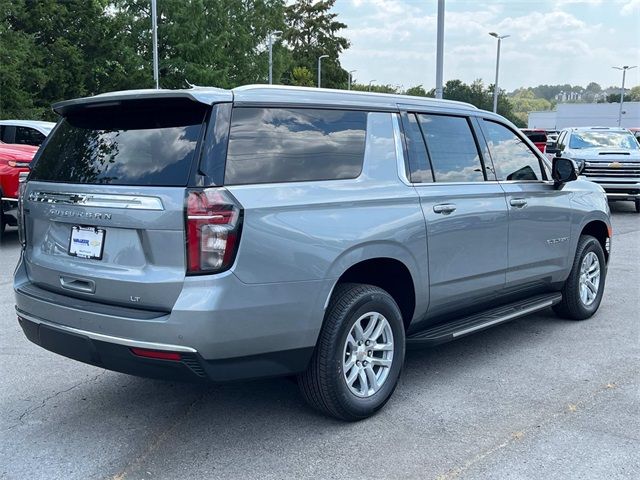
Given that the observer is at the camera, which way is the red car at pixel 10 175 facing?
facing the viewer and to the right of the viewer

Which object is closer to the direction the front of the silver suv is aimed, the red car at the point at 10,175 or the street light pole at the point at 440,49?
the street light pole

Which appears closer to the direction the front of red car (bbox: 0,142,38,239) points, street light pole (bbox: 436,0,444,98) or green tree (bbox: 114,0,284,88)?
the street light pole

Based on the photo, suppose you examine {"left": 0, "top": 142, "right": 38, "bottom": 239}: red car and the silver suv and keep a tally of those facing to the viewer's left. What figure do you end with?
0

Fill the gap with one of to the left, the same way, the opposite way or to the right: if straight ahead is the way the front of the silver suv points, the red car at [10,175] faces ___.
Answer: to the right

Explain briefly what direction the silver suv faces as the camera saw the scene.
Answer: facing away from the viewer and to the right of the viewer

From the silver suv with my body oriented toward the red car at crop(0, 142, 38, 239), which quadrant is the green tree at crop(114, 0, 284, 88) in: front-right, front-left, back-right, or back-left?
front-right

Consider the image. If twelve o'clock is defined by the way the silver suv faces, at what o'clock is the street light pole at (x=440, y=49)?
The street light pole is roughly at 11 o'clock from the silver suv.

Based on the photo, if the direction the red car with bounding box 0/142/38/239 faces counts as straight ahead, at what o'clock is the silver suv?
The silver suv is roughly at 1 o'clock from the red car.

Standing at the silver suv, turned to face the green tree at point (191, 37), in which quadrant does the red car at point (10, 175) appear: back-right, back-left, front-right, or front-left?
front-left

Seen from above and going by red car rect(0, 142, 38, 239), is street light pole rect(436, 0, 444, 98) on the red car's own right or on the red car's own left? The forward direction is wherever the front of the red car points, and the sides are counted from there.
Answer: on the red car's own left

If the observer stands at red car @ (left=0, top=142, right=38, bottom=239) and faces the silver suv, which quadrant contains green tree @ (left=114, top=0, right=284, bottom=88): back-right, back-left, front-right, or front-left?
back-left
